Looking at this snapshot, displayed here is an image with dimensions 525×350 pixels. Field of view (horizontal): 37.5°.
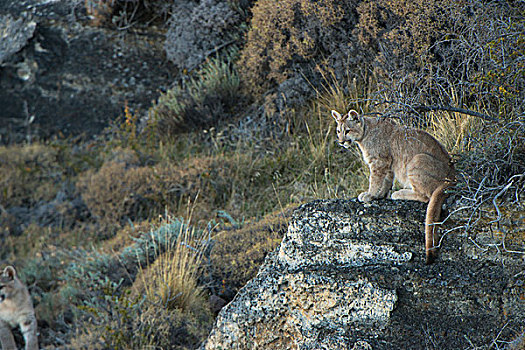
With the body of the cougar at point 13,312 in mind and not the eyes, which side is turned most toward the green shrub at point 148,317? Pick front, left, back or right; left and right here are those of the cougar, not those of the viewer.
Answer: left

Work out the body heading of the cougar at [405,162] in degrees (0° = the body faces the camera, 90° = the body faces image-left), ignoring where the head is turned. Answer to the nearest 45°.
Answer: approximately 90°

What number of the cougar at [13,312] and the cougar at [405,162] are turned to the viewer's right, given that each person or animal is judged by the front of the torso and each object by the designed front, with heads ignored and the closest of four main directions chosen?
0

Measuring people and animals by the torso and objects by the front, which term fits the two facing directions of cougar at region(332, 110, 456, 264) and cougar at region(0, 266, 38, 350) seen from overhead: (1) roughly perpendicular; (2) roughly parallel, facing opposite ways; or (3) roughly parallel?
roughly perpendicular

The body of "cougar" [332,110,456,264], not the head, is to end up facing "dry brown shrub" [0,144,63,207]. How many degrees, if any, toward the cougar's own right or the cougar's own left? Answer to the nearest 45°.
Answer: approximately 45° to the cougar's own right

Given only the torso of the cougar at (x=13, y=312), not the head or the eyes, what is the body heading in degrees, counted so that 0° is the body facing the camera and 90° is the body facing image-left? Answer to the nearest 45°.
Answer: approximately 45°

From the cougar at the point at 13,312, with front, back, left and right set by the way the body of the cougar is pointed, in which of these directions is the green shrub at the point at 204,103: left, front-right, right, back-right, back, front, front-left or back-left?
back
